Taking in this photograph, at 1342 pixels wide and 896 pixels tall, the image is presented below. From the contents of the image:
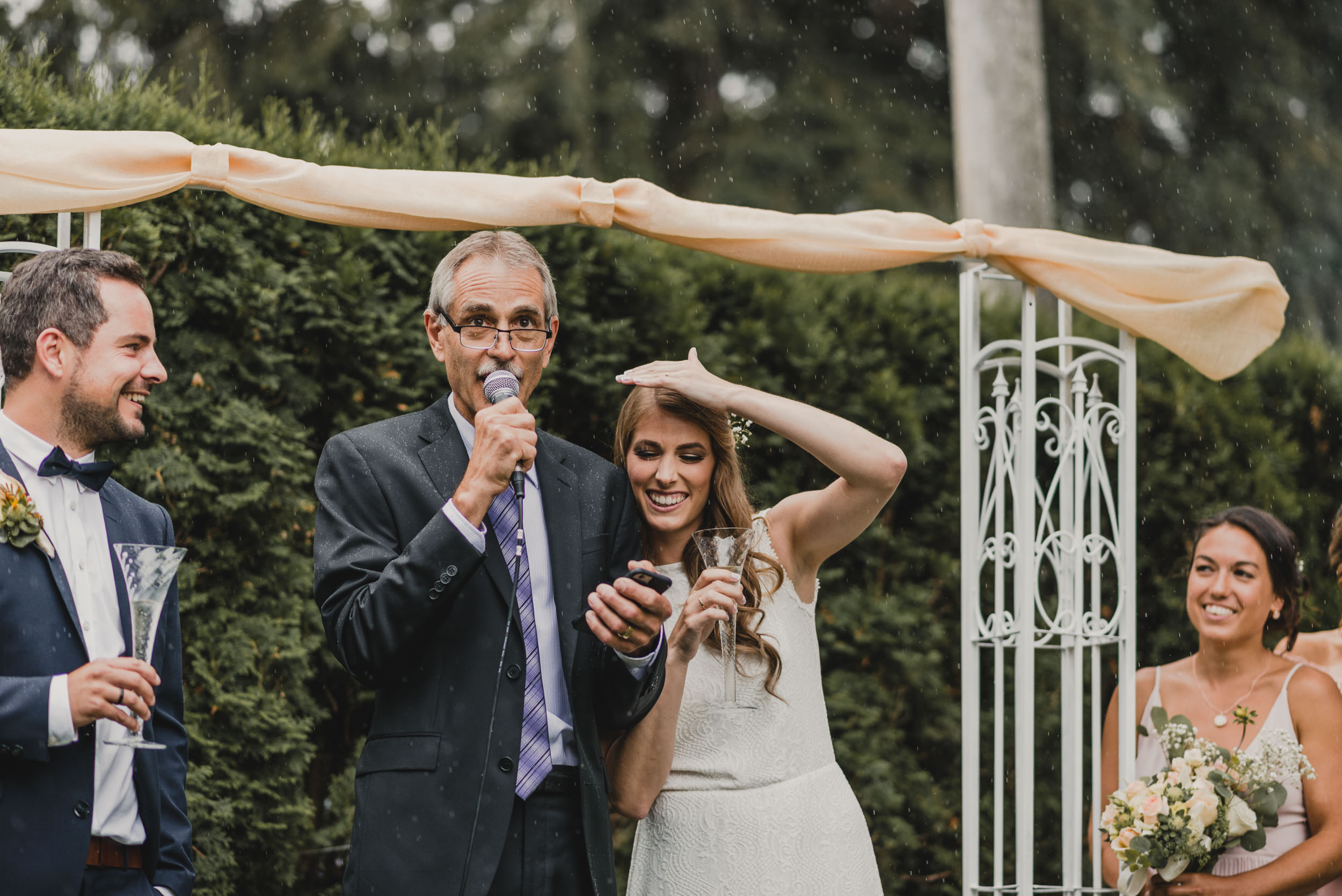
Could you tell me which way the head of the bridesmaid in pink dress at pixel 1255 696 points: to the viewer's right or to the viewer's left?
to the viewer's left

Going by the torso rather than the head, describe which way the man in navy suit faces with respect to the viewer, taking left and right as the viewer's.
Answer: facing the viewer and to the right of the viewer

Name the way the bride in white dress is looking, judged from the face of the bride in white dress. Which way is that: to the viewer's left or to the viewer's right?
to the viewer's left

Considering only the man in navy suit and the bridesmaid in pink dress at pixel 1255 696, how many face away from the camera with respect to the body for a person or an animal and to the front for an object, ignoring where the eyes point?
0

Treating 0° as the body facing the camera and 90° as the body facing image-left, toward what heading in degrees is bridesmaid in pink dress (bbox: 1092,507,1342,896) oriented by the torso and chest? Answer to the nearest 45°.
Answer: approximately 45°

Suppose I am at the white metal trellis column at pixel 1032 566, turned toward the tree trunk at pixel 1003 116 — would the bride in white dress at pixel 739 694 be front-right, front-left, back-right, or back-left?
back-left

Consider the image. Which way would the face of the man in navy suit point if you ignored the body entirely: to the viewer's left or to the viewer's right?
to the viewer's right

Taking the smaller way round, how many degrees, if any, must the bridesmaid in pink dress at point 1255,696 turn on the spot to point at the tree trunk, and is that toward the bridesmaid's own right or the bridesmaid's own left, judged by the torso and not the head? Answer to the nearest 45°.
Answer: approximately 135° to the bridesmaid's own right

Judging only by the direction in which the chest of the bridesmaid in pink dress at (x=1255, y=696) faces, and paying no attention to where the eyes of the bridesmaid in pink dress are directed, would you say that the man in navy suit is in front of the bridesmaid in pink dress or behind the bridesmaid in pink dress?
in front
